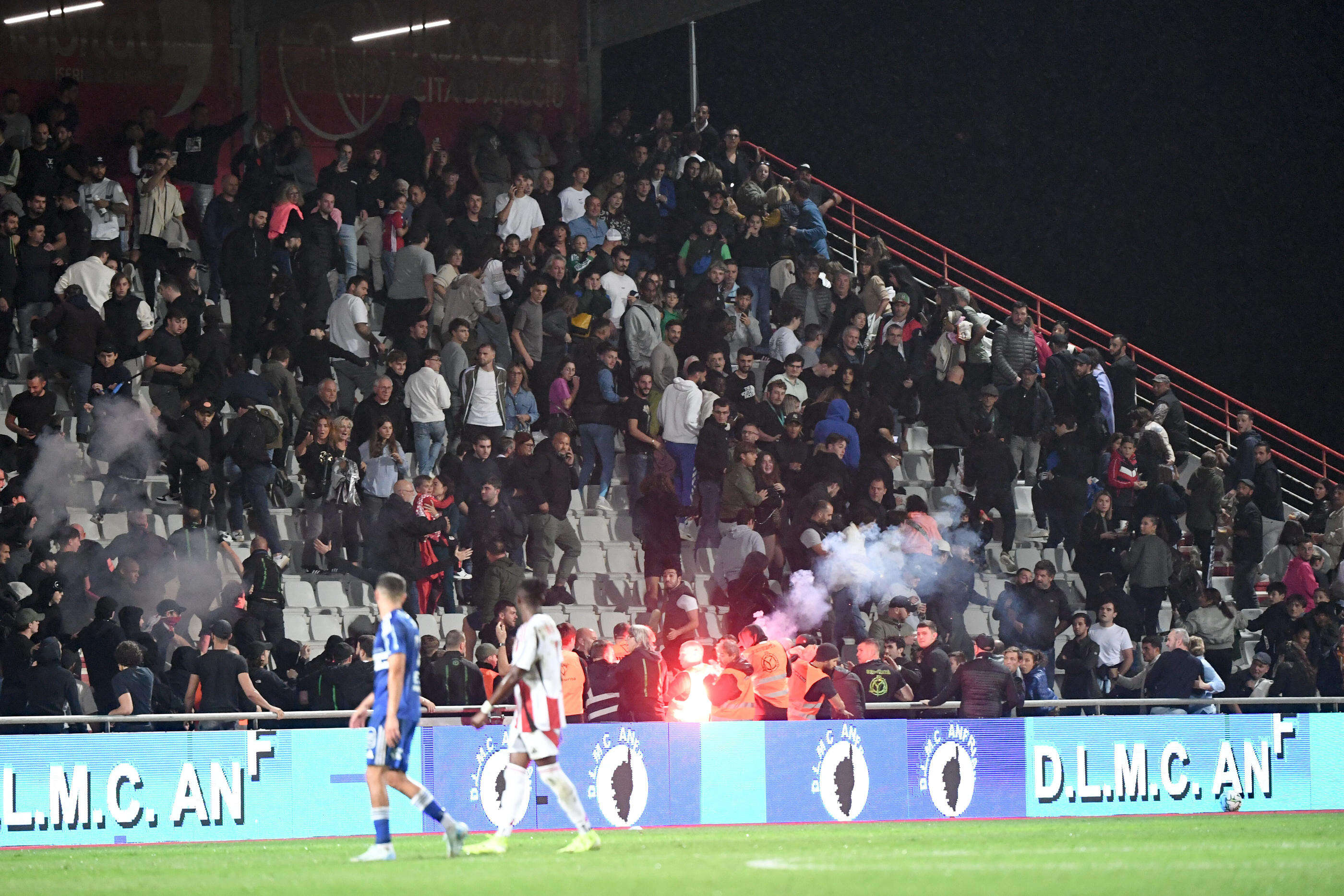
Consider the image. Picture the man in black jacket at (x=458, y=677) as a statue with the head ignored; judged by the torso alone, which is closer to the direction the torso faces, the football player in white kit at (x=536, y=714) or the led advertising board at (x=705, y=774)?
the led advertising board

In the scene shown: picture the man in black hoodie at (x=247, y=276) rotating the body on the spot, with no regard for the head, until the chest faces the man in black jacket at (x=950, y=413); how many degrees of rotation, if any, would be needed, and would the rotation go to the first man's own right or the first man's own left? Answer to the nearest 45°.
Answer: approximately 45° to the first man's own left

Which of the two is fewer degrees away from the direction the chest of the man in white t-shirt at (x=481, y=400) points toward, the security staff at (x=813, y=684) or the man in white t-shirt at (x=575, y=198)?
the security staff

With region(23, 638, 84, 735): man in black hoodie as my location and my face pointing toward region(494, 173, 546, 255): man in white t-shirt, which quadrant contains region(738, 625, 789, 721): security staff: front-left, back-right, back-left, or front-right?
front-right

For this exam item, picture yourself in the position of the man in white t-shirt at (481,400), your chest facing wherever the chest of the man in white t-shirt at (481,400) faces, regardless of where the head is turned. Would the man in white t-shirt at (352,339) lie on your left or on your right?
on your right

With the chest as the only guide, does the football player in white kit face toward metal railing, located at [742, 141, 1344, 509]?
no

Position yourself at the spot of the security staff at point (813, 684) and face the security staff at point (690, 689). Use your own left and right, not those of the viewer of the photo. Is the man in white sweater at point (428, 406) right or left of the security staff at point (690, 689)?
right

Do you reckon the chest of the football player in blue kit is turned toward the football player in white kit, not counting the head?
no

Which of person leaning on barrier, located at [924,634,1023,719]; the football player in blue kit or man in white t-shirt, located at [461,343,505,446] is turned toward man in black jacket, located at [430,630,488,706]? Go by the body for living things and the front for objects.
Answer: the man in white t-shirt

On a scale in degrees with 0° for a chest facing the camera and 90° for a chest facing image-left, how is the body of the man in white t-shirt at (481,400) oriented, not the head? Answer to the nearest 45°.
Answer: approximately 0°

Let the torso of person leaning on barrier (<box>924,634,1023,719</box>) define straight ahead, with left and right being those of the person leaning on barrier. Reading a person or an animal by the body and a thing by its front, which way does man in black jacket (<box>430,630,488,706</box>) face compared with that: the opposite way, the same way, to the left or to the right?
the same way

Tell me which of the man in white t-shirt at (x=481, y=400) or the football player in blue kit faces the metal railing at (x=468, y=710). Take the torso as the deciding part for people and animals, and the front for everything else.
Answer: the man in white t-shirt
